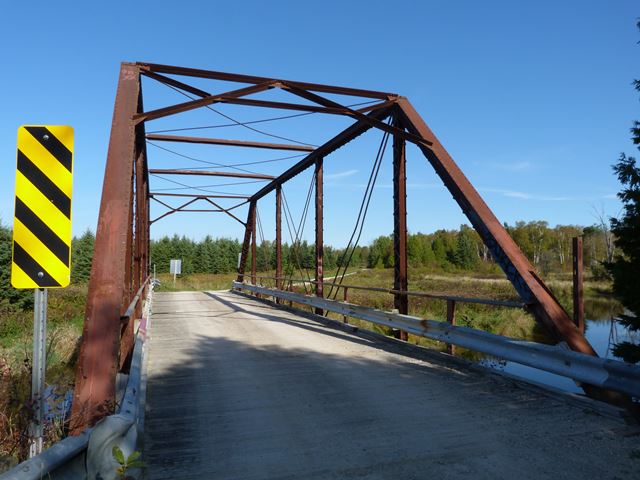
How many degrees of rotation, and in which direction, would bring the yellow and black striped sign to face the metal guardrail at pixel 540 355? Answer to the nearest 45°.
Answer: approximately 90° to its left

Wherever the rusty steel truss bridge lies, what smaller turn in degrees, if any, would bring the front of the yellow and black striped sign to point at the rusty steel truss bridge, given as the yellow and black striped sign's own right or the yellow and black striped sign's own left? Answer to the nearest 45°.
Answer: approximately 135° to the yellow and black striped sign's own left

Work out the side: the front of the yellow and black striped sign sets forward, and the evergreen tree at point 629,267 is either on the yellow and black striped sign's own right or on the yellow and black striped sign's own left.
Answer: on the yellow and black striped sign's own left

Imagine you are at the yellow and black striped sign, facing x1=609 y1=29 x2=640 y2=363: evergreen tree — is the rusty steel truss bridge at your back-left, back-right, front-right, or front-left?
front-left

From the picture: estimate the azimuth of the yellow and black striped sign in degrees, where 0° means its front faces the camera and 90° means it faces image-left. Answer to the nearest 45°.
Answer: approximately 0°
